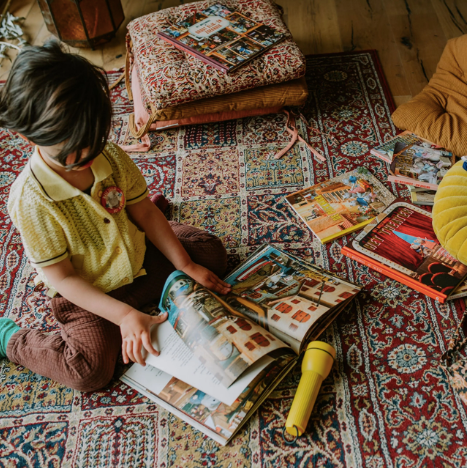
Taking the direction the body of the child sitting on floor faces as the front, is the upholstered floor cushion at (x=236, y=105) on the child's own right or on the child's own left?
on the child's own left

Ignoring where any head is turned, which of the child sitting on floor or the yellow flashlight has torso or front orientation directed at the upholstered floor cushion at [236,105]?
the yellow flashlight

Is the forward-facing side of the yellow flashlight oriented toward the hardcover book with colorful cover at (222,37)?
yes

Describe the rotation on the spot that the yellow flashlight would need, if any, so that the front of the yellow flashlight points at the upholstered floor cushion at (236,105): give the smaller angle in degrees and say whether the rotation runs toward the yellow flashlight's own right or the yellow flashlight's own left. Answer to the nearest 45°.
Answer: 0° — it already faces it

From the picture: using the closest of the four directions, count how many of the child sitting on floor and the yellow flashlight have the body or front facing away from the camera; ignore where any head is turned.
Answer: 1

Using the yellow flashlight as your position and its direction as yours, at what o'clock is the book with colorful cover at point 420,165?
The book with colorful cover is roughly at 1 o'clock from the yellow flashlight.

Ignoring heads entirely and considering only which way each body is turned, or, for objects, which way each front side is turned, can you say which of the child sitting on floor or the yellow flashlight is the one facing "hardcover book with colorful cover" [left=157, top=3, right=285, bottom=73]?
the yellow flashlight

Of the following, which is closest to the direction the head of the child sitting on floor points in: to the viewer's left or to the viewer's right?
to the viewer's right

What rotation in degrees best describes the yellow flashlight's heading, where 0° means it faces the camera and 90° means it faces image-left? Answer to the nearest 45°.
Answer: approximately 180°
